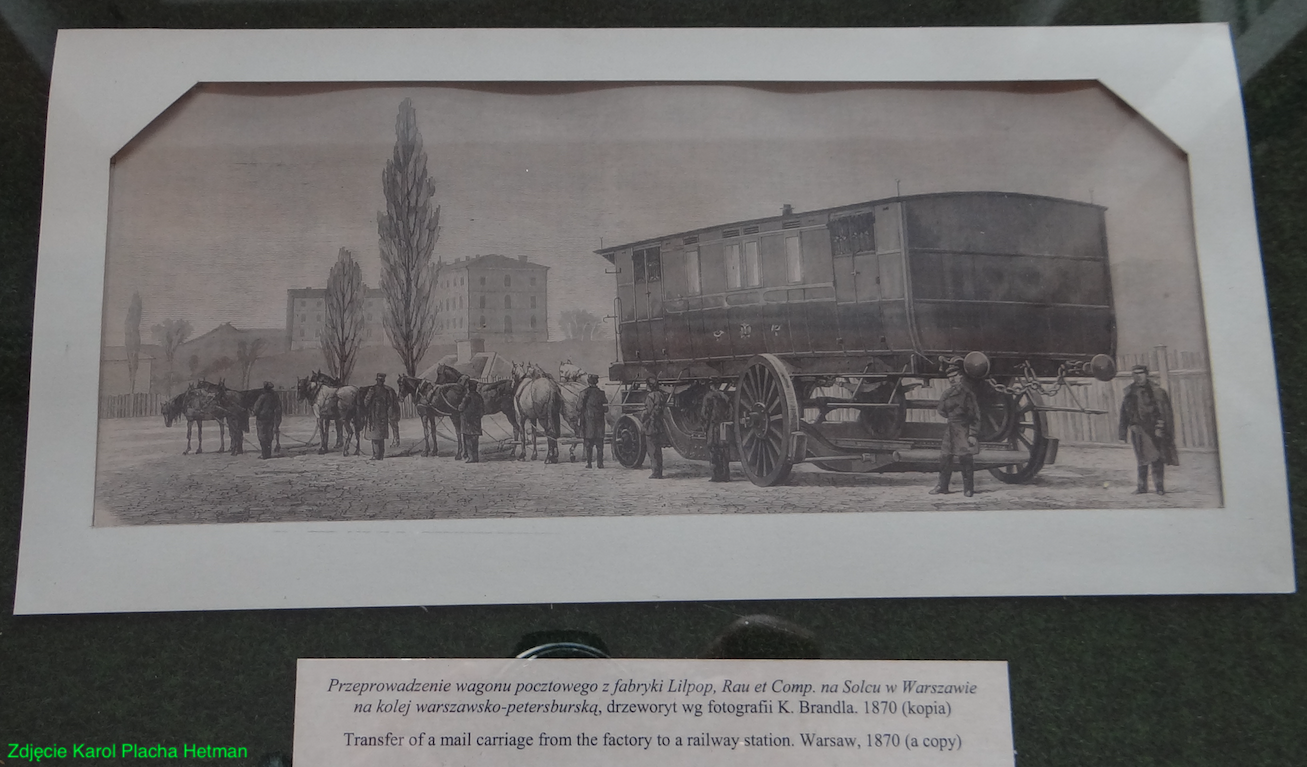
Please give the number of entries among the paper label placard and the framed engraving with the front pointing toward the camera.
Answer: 2

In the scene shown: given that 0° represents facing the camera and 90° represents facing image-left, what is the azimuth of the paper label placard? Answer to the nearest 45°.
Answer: approximately 0°

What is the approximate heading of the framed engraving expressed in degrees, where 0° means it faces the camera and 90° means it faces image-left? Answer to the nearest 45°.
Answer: approximately 0°
